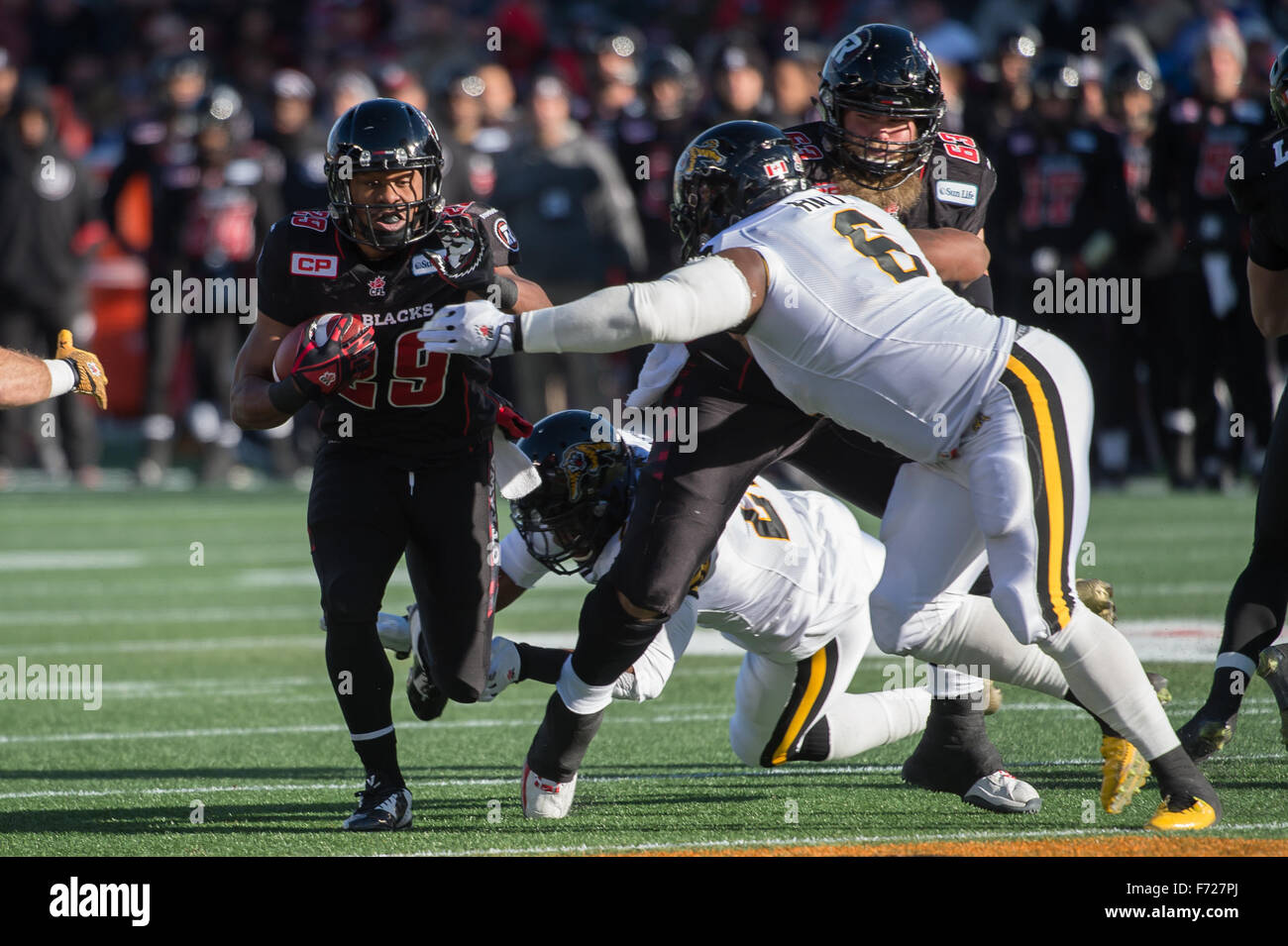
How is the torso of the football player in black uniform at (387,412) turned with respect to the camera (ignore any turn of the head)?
toward the camera

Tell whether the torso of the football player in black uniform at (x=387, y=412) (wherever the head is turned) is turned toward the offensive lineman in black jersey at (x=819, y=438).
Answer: no

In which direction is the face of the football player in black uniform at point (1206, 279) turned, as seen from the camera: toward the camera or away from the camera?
toward the camera

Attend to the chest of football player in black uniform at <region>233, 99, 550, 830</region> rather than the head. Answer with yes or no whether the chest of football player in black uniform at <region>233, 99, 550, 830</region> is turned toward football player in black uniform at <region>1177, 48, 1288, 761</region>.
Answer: no

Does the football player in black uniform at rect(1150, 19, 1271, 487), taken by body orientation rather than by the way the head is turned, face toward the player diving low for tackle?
yes

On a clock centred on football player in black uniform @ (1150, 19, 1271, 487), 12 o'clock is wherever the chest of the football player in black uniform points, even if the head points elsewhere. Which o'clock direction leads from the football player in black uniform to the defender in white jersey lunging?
The defender in white jersey lunging is roughly at 12 o'clock from the football player in black uniform.

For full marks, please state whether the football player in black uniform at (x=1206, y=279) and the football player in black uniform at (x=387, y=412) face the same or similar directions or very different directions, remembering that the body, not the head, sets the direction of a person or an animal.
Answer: same or similar directions

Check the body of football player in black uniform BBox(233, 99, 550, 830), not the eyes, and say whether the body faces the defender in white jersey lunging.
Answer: no

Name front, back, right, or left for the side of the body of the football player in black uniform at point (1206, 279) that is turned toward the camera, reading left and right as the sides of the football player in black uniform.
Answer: front

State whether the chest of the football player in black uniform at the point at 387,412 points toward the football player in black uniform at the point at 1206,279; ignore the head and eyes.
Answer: no

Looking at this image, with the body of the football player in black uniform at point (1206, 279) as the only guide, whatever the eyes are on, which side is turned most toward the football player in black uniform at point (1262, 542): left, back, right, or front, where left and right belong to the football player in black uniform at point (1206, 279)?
front

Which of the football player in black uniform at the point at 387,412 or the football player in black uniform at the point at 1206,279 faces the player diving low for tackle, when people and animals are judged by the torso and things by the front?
the football player in black uniform at the point at 1206,279

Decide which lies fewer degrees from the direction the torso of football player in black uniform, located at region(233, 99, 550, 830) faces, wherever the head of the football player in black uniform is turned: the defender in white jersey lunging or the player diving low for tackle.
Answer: the defender in white jersey lunging

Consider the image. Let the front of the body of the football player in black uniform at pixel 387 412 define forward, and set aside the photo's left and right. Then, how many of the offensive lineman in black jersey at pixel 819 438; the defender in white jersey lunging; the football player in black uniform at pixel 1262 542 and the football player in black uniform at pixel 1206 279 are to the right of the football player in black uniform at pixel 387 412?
0

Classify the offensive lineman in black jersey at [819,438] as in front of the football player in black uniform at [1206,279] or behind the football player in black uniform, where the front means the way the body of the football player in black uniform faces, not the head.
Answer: in front

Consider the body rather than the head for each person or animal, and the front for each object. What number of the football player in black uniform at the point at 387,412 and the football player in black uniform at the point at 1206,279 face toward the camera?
2

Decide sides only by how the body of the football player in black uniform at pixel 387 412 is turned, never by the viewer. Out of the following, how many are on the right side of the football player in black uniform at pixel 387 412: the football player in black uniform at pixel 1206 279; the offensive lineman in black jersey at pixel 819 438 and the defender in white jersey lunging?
0

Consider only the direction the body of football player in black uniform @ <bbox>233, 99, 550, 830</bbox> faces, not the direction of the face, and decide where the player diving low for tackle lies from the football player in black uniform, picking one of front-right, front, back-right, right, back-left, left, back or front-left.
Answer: left
